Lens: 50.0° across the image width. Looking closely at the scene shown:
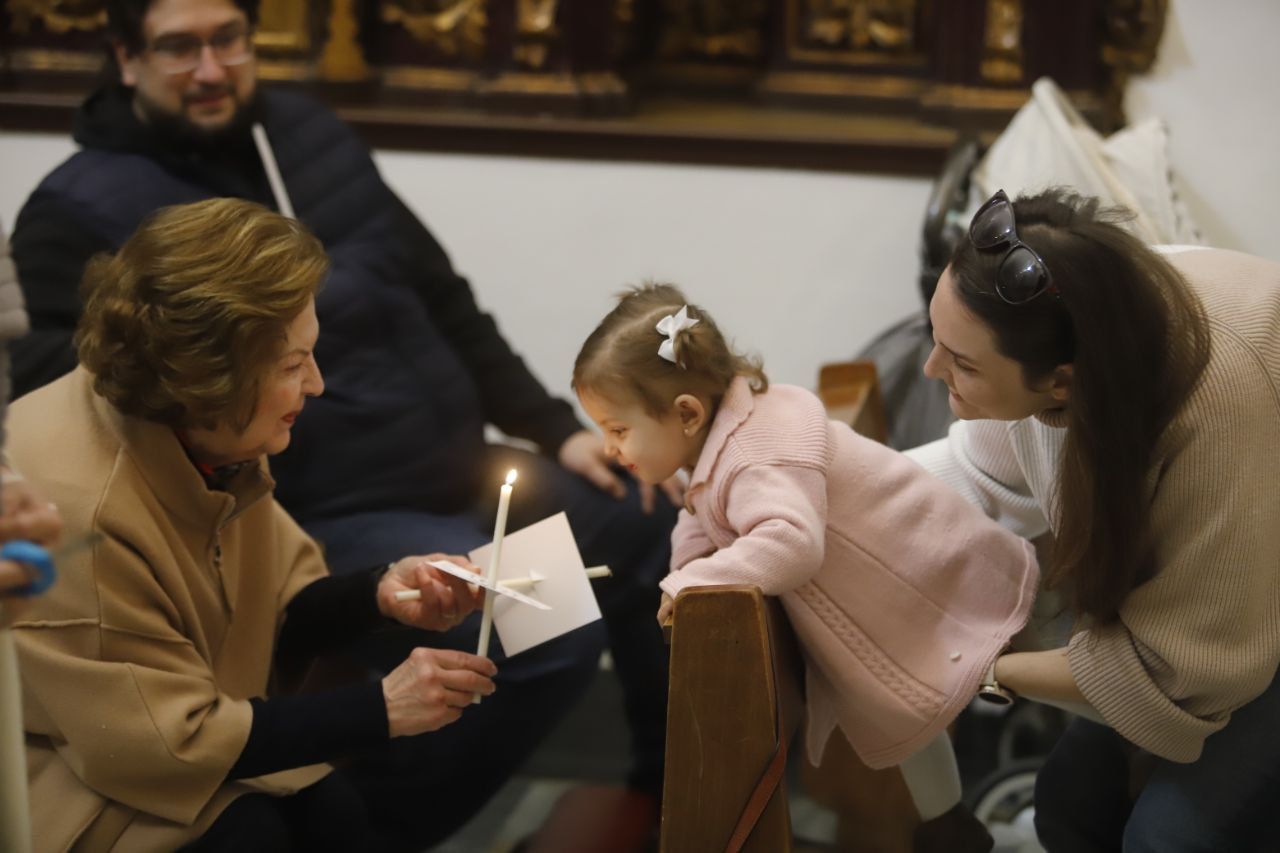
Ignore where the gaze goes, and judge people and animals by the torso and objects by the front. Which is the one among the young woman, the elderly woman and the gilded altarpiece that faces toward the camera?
the gilded altarpiece

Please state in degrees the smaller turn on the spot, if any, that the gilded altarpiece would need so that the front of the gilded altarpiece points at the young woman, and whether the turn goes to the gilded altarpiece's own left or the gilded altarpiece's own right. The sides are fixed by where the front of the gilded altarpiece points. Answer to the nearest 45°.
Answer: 0° — it already faces them

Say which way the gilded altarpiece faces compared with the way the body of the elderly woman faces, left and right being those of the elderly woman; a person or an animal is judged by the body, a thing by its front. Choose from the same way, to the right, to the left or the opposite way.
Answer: to the right

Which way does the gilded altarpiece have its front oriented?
toward the camera

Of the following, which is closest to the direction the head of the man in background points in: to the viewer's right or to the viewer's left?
to the viewer's right

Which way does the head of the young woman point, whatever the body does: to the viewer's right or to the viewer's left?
to the viewer's left

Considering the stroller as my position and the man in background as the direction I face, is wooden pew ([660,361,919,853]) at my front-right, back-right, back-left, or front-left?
front-left

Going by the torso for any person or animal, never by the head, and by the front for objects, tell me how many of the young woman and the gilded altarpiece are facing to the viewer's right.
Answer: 0

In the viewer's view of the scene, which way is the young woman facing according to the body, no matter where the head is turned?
to the viewer's left

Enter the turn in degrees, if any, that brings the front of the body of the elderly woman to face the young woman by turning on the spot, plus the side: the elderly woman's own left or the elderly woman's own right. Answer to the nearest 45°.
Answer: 0° — they already face them

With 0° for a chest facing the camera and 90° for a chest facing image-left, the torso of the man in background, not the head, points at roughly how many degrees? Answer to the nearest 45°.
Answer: approximately 315°

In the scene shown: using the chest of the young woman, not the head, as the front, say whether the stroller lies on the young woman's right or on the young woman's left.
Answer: on the young woman's right

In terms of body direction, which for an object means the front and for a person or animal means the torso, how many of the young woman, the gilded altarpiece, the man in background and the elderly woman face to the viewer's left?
1

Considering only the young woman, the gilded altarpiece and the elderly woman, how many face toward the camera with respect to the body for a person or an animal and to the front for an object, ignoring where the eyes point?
1

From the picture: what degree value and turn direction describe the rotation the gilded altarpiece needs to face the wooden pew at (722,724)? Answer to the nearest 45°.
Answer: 0° — it already faces it

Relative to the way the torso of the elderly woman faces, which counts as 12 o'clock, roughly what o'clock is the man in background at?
The man in background is roughly at 10 o'clock from the elderly woman.

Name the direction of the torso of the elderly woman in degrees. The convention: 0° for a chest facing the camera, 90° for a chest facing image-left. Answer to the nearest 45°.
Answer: approximately 270°

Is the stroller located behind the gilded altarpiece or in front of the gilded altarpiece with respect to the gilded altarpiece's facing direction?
in front
